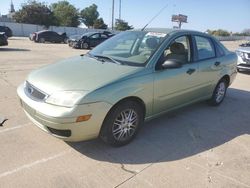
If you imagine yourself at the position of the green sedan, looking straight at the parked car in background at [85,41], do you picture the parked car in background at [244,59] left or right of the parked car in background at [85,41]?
right

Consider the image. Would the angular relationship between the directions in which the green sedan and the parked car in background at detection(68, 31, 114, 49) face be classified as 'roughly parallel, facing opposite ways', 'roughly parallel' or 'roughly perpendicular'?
roughly parallel

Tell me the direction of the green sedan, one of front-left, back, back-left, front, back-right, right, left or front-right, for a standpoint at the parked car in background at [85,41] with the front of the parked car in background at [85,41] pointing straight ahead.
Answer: front-left

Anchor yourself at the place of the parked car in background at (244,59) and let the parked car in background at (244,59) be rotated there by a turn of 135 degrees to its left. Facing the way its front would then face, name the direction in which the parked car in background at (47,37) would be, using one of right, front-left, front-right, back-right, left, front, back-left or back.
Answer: back-left

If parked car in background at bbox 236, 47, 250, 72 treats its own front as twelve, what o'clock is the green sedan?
The green sedan is roughly at 11 o'clock from the parked car in background.

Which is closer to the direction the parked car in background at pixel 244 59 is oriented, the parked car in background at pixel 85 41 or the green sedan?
the green sedan

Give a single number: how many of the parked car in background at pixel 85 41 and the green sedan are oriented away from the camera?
0

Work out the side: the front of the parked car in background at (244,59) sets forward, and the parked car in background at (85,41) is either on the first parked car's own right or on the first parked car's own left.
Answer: on the first parked car's own right

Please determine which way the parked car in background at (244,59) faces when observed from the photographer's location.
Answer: facing the viewer and to the left of the viewer

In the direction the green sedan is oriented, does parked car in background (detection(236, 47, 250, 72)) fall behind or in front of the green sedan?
behind

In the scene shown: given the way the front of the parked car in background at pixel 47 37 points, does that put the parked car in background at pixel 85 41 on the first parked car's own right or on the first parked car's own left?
on the first parked car's own right

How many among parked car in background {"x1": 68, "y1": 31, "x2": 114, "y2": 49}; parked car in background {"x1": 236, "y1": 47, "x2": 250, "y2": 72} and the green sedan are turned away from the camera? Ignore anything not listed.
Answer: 0

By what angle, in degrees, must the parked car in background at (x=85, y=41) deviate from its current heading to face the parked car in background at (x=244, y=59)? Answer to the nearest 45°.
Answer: approximately 90° to its left
